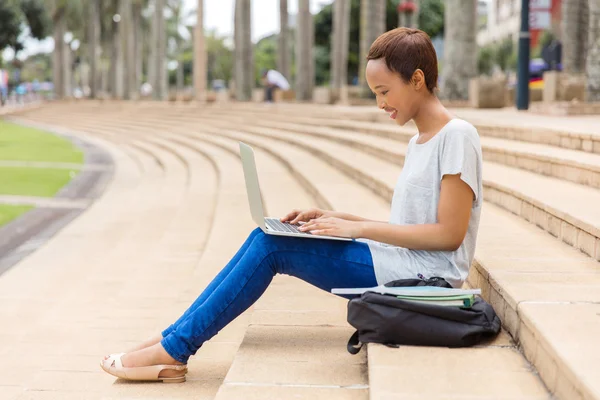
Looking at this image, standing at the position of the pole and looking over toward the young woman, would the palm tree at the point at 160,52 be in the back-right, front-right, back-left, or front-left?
back-right

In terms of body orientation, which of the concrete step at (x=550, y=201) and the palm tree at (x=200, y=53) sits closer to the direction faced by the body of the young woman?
the palm tree

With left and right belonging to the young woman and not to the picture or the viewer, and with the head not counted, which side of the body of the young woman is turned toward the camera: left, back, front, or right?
left

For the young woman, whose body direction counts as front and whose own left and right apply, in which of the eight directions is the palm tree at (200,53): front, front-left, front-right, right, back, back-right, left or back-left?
right

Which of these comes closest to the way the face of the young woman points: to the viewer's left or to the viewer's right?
to the viewer's left

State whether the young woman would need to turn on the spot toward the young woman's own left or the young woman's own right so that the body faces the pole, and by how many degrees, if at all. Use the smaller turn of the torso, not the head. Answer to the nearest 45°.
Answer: approximately 90° to the young woman's own right

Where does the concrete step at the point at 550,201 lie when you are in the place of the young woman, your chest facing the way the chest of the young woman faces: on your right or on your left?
on your right

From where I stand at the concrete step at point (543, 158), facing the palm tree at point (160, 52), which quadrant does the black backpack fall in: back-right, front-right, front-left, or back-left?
back-left
